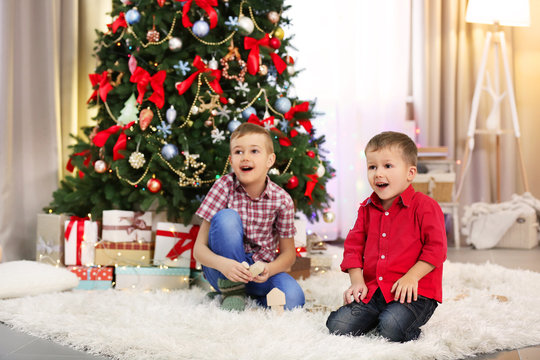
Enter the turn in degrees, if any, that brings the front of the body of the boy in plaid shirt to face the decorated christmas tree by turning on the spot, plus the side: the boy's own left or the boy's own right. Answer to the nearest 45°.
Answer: approximately 135° to the boy's own right

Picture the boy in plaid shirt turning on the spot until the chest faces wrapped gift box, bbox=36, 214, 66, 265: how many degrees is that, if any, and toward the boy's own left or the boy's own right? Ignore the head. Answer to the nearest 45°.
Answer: approximately 135° to the boy's own right

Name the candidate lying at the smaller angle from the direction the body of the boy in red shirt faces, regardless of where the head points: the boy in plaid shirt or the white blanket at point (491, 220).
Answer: the boy in plaid shirt

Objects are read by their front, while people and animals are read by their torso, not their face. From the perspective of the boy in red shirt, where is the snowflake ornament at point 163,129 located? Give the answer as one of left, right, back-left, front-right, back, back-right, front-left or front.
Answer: right

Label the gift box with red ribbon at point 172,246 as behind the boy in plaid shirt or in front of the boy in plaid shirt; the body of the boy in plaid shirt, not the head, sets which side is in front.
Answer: behind

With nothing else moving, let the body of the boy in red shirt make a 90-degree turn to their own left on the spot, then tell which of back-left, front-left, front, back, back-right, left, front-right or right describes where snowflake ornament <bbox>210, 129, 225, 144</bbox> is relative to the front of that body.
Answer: back

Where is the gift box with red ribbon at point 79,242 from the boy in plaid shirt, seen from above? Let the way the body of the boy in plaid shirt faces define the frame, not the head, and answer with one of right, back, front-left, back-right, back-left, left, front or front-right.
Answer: back-right

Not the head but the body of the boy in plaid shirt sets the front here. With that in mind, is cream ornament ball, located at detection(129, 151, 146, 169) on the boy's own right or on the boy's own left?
on the boy's own right

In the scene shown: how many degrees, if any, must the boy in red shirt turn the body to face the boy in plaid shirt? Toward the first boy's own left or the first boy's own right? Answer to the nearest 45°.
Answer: approximately 90° to the first boy's own right

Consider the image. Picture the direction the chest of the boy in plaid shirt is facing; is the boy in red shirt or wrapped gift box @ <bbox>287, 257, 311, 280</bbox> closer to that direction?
the boy in red shirt

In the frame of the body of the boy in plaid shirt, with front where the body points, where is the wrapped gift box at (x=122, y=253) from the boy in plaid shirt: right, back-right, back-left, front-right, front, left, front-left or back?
back-right

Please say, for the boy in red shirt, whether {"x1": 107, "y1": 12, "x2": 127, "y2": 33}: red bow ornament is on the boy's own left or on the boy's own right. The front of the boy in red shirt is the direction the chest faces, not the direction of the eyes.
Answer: on the boy's own right

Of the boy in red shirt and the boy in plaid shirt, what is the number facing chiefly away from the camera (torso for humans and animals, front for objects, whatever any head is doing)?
0

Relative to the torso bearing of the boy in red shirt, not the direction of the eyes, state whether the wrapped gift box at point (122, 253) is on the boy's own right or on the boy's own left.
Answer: on the boy's own right

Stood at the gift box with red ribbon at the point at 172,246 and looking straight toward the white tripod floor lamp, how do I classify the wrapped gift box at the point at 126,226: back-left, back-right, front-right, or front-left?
back-left

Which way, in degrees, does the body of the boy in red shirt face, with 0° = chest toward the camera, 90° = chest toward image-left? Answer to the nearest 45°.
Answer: approximately 45°
